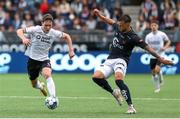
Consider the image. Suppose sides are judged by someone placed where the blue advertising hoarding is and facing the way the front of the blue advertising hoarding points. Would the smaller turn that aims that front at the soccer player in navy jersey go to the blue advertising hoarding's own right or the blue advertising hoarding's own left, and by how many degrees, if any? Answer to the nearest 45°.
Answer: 0° — it already faces them

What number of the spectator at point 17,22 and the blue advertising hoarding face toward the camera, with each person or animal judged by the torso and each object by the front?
2

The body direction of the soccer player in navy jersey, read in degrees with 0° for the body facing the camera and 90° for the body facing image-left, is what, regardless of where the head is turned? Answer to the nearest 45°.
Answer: approximately 45°

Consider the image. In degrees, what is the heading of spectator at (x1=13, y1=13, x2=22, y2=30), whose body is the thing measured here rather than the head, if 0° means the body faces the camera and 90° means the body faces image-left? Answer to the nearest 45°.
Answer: approximately 0°

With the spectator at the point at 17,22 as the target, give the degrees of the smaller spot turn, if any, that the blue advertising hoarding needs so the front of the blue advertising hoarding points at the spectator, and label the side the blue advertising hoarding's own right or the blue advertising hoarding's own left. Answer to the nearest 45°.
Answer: approximately 135° to the blue advertising hoarding's own right

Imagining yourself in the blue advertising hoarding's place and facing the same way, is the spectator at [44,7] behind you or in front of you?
behind

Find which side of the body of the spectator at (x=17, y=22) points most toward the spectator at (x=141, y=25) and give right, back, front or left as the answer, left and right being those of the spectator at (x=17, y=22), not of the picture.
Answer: left
